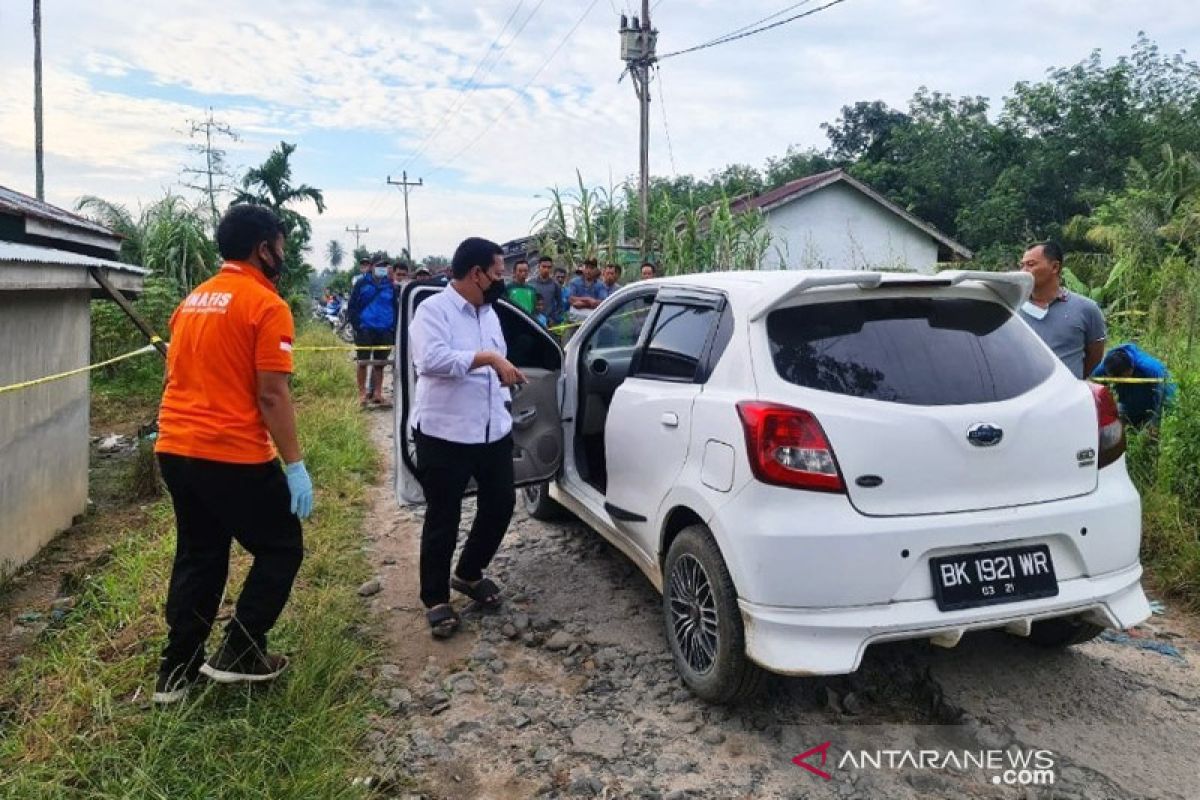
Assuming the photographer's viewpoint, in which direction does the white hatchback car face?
facing away from the viewer and to the left of the viewer

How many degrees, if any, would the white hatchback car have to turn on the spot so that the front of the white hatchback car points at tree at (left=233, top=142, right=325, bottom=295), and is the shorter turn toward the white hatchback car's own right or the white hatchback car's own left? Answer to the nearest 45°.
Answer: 0° — it already faces it

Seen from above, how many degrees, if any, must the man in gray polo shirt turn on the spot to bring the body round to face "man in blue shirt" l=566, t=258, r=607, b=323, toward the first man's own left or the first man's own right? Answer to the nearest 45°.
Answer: approximately 90° to the first man's own right

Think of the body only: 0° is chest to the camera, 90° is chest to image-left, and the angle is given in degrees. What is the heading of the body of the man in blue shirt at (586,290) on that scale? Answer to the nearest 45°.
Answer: approximately 0°

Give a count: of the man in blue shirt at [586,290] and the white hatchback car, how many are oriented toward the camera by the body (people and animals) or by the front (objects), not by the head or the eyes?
1

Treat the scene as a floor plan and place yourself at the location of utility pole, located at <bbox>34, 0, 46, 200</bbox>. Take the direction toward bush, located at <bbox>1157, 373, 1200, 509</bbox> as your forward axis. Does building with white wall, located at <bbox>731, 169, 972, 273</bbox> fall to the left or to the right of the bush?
left

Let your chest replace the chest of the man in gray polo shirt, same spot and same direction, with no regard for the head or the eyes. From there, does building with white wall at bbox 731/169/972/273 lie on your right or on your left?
on your right

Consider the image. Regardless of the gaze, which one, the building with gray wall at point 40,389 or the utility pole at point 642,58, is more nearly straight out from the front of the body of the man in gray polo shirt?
the building with gray wall

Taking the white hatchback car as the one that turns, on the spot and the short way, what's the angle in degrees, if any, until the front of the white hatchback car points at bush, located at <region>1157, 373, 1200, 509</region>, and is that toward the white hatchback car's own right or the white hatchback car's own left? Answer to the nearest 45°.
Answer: approximately 90° to the white hatchback car's own right

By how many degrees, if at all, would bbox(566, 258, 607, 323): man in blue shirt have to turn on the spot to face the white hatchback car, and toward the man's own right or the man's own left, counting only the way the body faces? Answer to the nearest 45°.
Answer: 0° — they already face it
